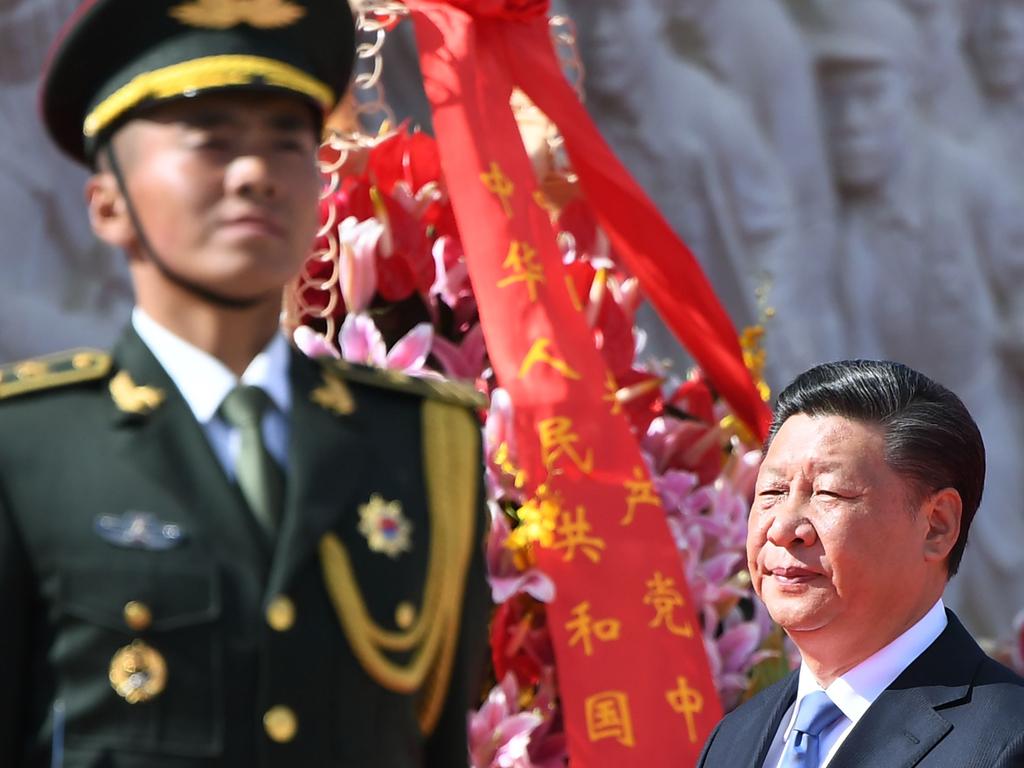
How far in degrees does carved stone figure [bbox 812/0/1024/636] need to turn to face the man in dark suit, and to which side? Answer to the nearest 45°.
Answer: approximately 45° to its left

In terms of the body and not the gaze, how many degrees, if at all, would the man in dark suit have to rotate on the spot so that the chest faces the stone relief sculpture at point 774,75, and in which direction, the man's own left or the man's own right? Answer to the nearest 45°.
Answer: approximately 135° to the man's own right

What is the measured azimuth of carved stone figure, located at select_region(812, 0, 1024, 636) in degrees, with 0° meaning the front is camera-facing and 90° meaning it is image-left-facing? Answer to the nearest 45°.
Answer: approximately 45°

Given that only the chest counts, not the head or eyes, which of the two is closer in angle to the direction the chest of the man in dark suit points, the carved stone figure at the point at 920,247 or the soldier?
the soldier

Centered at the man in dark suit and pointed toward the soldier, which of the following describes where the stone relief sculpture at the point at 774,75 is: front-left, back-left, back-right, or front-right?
back-right

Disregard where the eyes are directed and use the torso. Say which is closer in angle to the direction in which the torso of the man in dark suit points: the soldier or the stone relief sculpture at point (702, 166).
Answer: the soldier

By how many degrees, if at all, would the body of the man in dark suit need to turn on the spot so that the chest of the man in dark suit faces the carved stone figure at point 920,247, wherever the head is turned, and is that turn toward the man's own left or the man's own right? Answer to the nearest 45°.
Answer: approximately 135° to the man's own right

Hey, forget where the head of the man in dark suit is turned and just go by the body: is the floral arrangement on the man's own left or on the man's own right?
on the man's own right

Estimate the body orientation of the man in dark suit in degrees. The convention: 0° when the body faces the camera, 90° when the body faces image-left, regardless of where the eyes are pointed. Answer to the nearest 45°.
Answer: approximately 45°
